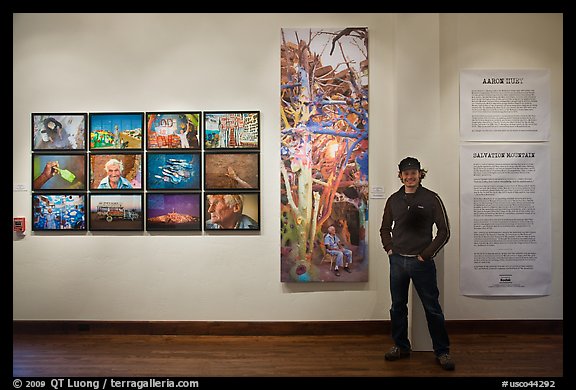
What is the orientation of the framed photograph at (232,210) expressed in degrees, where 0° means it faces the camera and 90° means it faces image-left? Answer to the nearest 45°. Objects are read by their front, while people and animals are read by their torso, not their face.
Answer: approximately 0°

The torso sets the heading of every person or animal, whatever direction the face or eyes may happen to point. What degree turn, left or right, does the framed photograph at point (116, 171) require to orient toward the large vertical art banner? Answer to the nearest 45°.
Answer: approximately 45° to its left

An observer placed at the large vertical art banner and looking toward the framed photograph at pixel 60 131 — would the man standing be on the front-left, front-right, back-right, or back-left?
back-left

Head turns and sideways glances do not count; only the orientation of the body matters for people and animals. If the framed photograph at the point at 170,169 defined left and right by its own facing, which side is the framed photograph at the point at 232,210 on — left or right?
on its left
